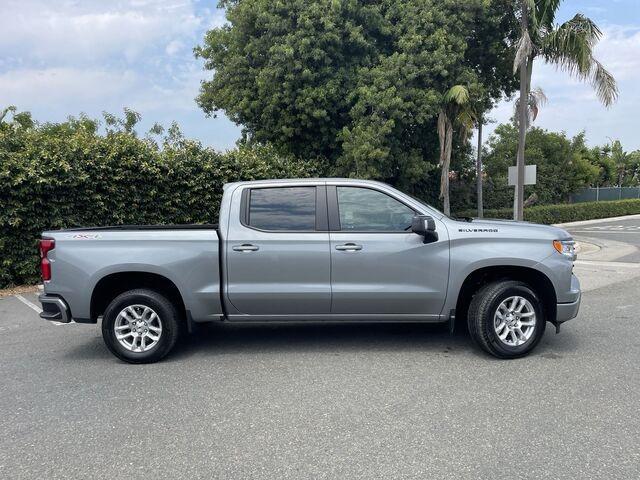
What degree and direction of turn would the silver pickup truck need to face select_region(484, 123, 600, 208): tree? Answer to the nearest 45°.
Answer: approximately 45° to its left

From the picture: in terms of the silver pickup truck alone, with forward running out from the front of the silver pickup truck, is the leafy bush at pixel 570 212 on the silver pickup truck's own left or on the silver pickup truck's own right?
on the silver pickup truck's own left

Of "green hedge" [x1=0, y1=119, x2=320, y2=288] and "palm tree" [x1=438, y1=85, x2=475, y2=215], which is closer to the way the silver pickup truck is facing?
the palm tree

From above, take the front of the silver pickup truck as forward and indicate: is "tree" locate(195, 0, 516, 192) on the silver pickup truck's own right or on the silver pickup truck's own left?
on the silver pickup truck's own left

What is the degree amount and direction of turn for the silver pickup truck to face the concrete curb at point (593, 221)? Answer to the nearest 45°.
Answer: approximately 45° to its left

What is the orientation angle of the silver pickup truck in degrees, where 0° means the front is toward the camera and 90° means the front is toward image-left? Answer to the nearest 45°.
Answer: approximately 270°

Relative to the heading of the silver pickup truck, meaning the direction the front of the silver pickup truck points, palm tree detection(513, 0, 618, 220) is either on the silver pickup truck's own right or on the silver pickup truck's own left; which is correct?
on the silver pickup truck's own left

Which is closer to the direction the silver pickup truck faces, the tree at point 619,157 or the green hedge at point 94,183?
the tree

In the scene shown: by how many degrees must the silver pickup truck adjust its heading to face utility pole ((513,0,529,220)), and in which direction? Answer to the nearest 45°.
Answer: approximately 45° to its left
